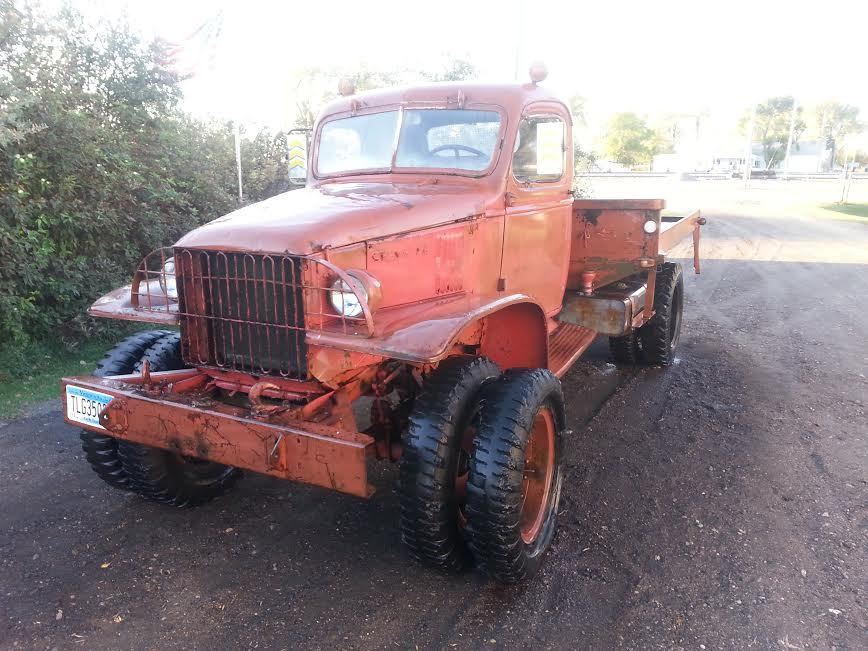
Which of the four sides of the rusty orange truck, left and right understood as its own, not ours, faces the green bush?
right

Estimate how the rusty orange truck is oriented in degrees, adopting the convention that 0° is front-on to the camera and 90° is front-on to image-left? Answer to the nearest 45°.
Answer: approximately 45°
